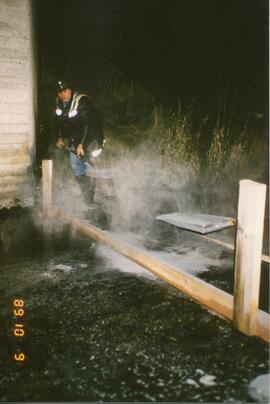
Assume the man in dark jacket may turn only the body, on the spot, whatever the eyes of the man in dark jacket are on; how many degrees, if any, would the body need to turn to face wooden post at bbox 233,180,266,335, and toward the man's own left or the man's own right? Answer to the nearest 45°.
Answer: approximately 45° to the man's own left

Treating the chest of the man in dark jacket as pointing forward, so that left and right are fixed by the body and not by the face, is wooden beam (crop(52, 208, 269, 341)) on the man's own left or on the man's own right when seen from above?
on the man's own left

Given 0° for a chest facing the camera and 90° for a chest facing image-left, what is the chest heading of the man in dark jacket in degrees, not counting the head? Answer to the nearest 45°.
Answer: approximately 45°
